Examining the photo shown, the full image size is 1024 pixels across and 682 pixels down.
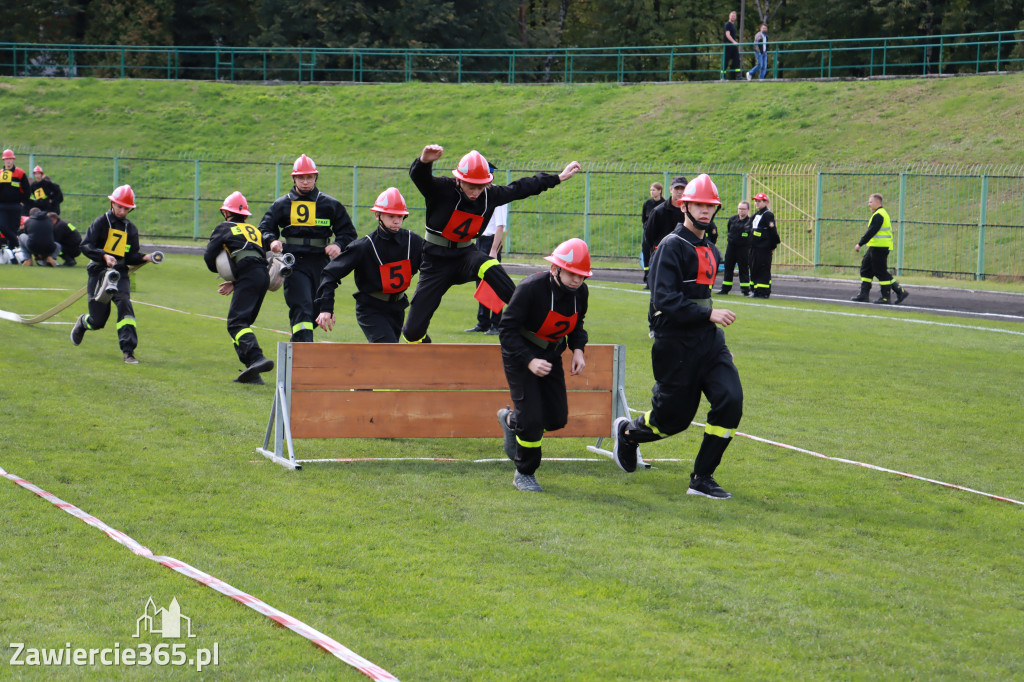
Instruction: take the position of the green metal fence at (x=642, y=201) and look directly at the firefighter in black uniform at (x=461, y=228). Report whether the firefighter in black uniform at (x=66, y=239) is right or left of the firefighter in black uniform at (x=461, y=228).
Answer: right

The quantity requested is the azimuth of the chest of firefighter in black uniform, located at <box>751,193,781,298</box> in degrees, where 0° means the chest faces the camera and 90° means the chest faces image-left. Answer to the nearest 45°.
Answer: approximately 45°

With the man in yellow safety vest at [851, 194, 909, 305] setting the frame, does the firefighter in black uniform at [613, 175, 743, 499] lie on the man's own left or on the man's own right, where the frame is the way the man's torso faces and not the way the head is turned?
on the man's own left

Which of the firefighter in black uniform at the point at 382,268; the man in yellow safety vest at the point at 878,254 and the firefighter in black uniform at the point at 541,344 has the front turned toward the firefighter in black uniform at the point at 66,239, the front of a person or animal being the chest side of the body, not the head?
the man in yellow safety vest

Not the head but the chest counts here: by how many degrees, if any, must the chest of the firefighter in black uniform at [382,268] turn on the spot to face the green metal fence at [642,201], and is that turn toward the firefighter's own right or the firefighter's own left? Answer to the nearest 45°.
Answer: approximately 135° to the firefighter's own left

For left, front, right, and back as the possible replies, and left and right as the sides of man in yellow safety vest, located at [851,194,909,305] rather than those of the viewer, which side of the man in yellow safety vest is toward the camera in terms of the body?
left
